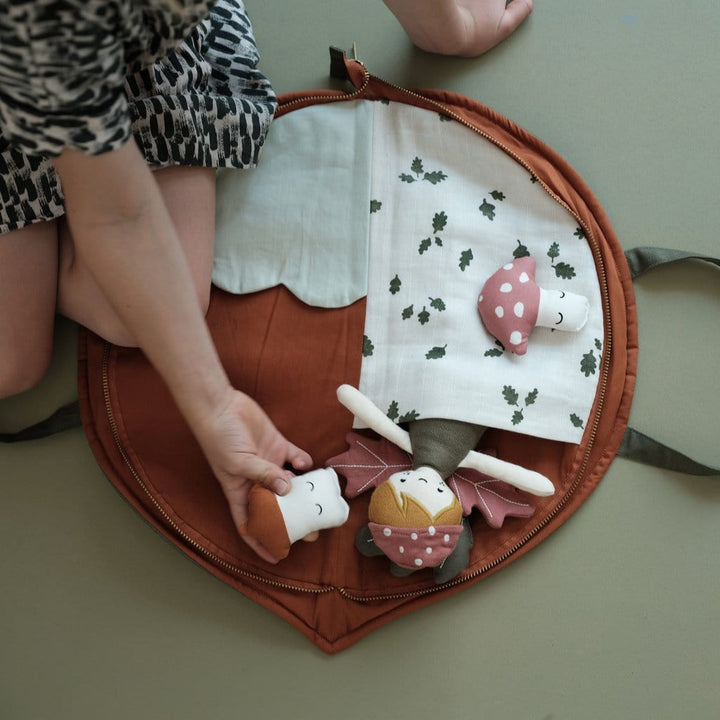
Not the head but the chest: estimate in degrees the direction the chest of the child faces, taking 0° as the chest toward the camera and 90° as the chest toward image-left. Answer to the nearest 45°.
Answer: approximately 315°
